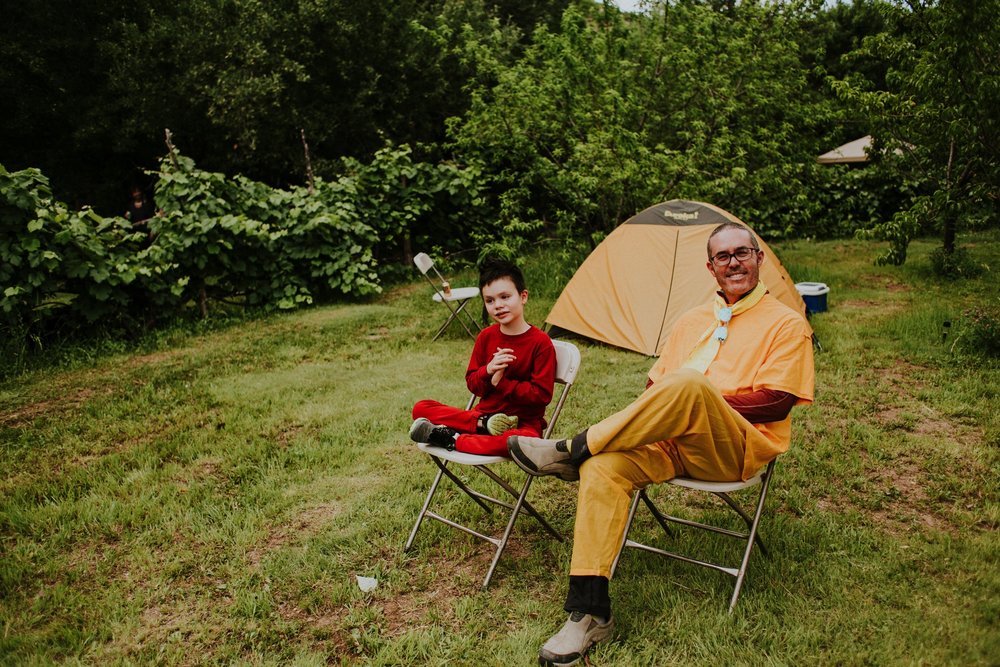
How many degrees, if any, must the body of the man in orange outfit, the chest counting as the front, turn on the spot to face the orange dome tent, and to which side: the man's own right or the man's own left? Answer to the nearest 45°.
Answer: approximately 135° to the man's own right

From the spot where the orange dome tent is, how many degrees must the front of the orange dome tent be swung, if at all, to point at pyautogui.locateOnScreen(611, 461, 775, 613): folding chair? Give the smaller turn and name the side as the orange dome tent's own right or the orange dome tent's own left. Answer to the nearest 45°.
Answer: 0° — it already faces it

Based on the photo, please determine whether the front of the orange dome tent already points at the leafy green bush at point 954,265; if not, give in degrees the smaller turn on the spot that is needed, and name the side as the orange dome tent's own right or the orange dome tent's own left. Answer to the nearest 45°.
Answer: approximately 135° to the orange dome tent's own left

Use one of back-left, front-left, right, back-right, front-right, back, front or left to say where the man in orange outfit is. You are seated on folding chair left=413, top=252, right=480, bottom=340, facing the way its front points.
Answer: right

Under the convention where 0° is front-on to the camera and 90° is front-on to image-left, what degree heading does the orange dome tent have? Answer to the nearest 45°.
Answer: approximately 0°

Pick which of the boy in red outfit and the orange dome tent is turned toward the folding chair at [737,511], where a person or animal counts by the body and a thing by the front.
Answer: the orange dome tent

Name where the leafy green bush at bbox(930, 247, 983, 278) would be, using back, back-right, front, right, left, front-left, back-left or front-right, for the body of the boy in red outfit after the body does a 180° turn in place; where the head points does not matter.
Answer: front

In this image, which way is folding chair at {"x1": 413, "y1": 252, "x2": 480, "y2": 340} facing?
to the viewer's right

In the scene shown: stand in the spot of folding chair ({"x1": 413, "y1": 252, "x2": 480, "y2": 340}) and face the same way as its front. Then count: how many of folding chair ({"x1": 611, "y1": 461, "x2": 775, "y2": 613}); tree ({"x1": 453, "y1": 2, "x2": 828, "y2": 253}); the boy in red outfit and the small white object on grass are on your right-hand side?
3

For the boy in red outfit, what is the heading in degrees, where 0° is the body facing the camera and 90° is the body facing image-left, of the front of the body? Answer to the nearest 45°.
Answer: approximately 45°

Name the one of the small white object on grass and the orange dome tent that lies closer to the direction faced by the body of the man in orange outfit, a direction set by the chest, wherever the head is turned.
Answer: the small white object on grass

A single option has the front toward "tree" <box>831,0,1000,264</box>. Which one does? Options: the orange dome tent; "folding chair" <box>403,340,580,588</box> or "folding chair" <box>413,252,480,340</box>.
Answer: "folding chair" <box>413,252,480,340</box>

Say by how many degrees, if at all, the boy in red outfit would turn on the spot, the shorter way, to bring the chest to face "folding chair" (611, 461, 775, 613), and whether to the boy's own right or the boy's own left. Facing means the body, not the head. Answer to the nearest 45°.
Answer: approximately 90° to the boy's own left

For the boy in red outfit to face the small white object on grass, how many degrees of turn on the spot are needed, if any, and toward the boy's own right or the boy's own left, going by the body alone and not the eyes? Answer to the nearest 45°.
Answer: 0° — they already face it
